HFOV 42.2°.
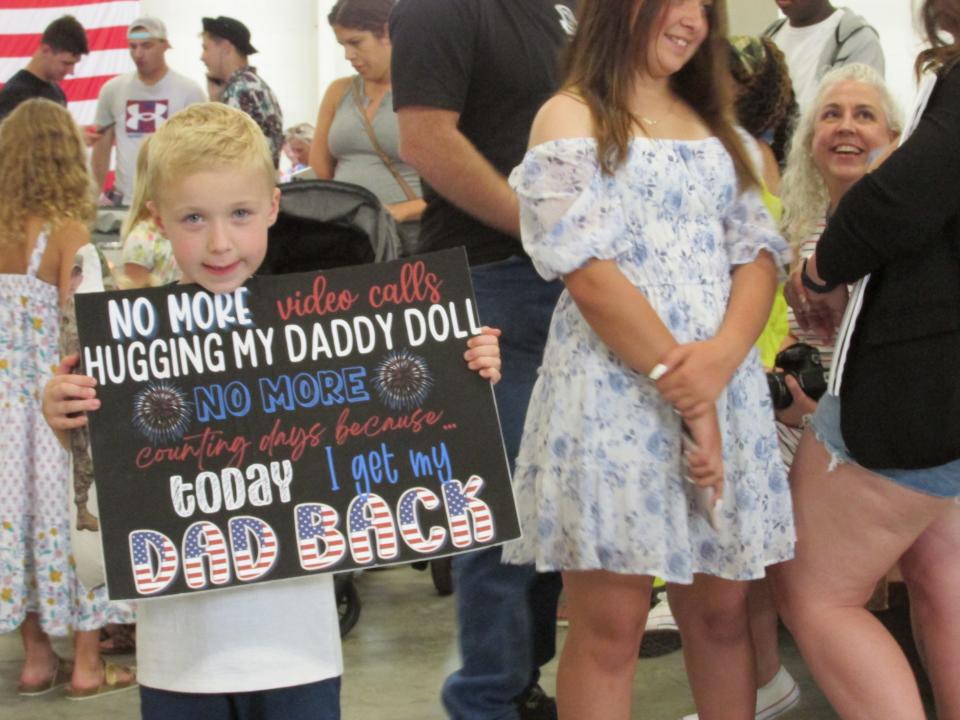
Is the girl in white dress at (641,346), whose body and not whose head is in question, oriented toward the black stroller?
no

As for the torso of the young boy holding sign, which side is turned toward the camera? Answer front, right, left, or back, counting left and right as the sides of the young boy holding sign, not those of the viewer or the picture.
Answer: front

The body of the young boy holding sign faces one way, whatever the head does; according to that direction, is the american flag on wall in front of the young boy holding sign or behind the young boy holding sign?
behind

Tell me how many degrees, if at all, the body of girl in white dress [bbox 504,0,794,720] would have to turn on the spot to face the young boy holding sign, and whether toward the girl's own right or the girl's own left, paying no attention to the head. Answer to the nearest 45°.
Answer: approximately 90° to the girl's own right

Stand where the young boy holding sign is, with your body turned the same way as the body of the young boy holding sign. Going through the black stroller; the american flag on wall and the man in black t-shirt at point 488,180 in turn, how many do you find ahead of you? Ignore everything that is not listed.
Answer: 0

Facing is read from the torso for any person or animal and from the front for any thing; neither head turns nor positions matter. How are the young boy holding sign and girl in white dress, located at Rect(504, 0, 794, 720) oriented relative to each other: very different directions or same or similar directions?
same or similar directions

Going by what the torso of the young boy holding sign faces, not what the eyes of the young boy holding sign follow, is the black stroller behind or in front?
behind

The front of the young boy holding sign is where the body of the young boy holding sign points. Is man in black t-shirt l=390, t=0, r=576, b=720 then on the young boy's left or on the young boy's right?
on the young boy's left

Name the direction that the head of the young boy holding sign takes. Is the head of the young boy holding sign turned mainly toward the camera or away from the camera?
toward the camera

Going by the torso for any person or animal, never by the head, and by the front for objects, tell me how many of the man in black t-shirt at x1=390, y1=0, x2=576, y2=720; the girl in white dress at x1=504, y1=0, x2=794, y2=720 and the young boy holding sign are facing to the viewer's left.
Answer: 0

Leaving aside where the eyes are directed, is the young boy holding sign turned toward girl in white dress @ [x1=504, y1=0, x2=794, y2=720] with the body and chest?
no

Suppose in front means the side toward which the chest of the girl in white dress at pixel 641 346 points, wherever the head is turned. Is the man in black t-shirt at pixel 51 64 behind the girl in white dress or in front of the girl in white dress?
behind
